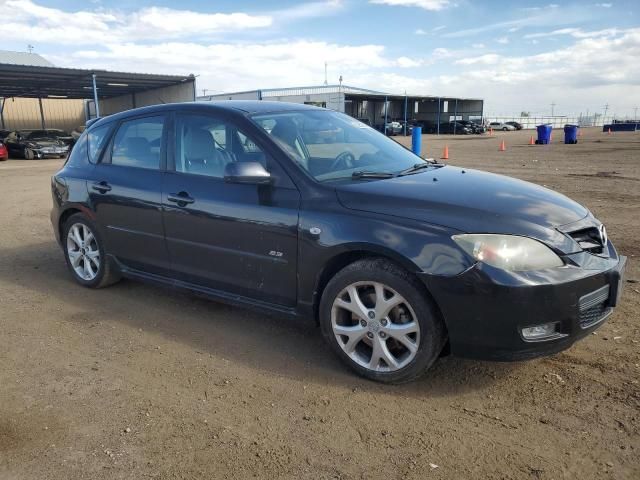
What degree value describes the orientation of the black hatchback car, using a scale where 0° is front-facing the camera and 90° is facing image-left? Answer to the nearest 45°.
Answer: approximately 315°

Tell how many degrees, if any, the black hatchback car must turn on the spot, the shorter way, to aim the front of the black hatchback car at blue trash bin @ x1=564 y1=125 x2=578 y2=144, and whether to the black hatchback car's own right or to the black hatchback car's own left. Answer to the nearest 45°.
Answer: approximately 90° to the black hatchback car's own left
